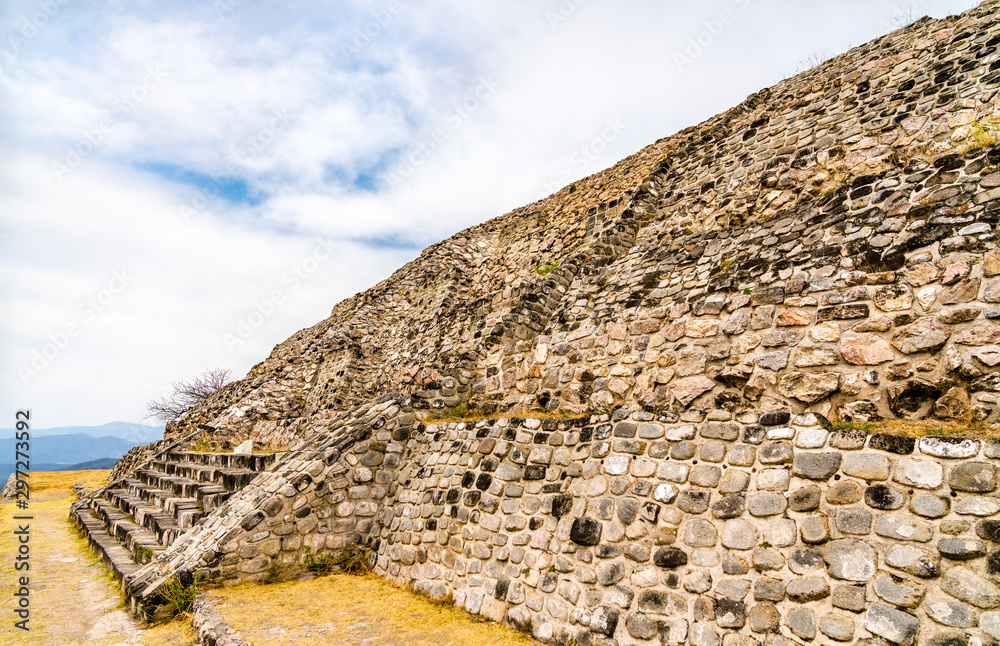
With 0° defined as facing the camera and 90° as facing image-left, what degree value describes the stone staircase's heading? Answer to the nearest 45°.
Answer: approximately 45°

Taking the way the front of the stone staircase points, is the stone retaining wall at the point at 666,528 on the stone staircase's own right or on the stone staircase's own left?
on the stone staircase's own left

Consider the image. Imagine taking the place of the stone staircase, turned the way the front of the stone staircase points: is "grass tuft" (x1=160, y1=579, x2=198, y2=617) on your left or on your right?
on your left

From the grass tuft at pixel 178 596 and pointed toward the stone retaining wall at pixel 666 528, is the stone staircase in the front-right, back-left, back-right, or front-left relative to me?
back-left
